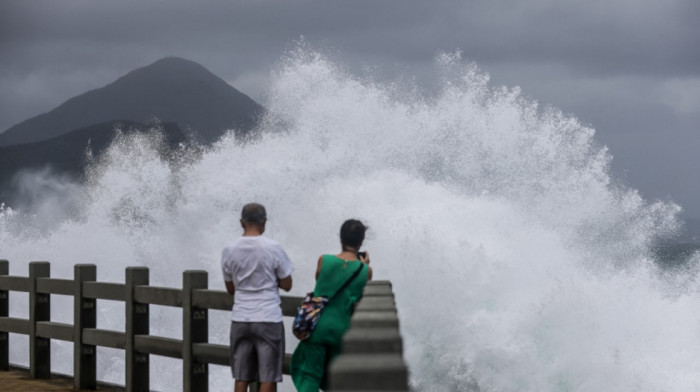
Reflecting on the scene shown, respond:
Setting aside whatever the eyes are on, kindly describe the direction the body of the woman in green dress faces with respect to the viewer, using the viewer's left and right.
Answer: facing away from the viewer and to the right of the viewer

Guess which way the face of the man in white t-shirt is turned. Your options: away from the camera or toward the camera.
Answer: away from the camera

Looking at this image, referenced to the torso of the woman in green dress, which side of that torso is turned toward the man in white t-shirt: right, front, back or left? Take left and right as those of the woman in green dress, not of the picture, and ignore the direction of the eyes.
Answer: left

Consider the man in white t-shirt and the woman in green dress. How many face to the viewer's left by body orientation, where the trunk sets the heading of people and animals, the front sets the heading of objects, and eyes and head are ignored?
0

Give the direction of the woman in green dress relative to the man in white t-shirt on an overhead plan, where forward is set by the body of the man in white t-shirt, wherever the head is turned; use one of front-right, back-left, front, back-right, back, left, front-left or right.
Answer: back-right

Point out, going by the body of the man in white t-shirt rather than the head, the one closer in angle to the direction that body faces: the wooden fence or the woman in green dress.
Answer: the wooden fence

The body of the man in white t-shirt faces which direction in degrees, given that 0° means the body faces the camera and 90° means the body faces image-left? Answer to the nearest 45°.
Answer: approximately 180°

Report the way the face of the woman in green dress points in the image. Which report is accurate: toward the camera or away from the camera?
away from the camera
